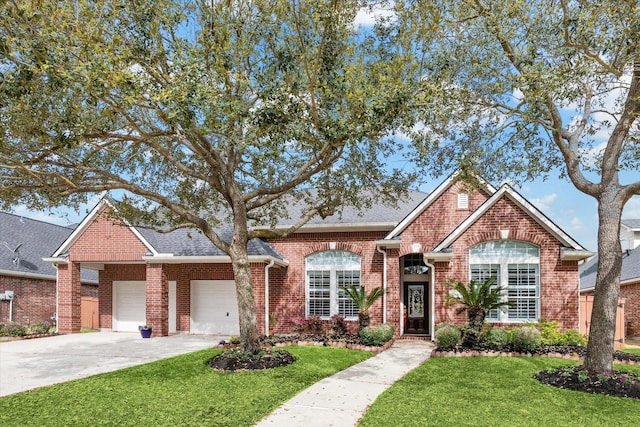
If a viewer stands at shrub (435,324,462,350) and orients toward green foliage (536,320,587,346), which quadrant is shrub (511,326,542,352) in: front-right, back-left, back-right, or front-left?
front-right

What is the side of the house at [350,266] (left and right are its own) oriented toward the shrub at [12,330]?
right

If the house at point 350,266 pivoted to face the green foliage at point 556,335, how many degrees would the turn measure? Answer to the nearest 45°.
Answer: approximately 45° to its left

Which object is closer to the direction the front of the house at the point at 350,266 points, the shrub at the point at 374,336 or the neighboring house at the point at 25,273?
the shrub

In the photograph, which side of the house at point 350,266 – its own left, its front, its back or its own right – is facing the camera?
front

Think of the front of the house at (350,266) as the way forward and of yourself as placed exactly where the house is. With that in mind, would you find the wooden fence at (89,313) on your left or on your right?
on your right

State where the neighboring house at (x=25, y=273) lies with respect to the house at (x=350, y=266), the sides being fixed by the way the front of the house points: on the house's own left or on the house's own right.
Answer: on the house's own right

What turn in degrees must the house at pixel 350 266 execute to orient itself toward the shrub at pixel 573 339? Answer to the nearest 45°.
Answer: approximately 45° to its left

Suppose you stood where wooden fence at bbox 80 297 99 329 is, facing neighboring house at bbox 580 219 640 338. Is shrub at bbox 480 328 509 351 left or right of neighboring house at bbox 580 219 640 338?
right

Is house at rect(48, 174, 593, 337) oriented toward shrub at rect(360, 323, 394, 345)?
yes
